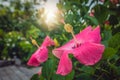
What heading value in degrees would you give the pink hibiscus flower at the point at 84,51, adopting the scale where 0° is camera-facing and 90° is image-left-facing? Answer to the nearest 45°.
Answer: approximately 45°
